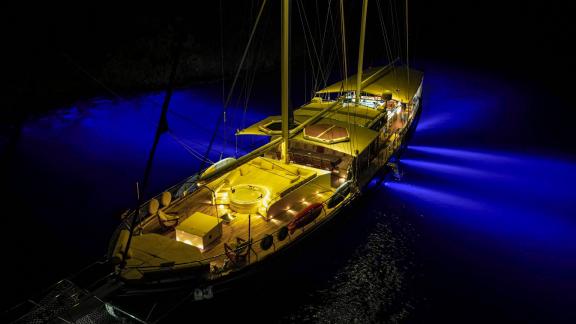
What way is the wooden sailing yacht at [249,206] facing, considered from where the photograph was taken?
facing the viewer and to the left of the viewer
